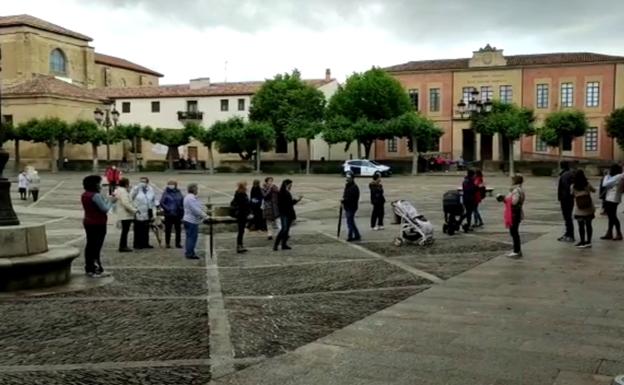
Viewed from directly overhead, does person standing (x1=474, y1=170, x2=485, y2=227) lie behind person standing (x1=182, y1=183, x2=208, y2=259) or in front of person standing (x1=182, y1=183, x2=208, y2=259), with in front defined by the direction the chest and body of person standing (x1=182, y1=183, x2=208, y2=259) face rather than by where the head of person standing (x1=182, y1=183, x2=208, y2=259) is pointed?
in front

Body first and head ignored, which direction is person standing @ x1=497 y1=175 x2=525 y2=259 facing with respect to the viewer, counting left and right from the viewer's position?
facing to the left of the viewer

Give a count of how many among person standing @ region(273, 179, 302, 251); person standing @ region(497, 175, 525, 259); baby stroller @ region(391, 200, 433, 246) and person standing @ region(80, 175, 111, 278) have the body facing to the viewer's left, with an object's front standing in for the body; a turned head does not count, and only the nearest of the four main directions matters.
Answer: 1

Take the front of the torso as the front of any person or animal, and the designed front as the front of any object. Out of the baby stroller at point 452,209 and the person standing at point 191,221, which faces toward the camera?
the baby stroller

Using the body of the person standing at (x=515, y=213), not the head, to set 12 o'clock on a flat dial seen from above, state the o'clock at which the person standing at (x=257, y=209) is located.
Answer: the person standing at (x=257, y=209) is roughly at 1 o'clock from the person standing at (x=515, y=213).

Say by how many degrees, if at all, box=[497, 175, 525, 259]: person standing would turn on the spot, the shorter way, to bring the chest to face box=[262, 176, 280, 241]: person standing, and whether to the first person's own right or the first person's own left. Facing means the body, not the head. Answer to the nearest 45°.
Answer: approximately 45° to the first person's own right

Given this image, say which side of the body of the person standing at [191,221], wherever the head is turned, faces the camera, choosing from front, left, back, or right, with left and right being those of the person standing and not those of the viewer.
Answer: right

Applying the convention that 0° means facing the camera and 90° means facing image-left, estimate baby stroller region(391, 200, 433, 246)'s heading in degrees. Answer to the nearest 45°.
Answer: approximately 270°
